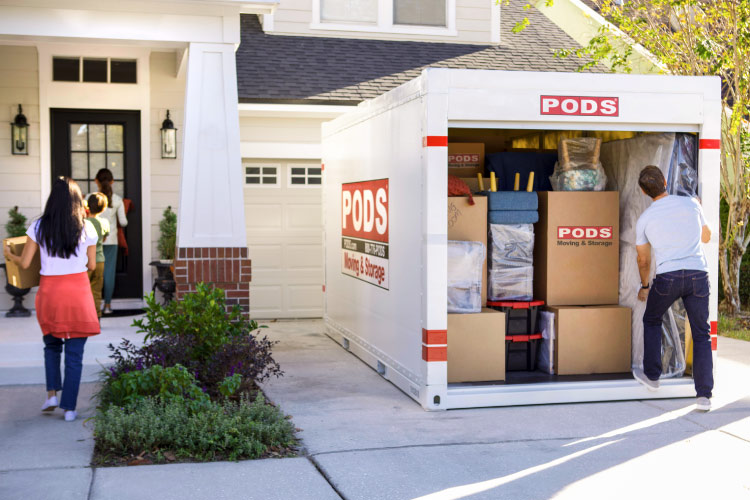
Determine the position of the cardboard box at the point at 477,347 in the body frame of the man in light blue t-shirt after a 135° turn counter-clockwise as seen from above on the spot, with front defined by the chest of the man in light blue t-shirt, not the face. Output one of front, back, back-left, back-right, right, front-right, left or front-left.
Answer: front-right

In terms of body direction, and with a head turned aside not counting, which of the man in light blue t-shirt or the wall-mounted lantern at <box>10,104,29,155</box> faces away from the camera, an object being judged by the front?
the man in light blue t-shirt

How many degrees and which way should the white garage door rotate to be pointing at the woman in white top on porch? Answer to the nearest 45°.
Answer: approximately 45° to its right

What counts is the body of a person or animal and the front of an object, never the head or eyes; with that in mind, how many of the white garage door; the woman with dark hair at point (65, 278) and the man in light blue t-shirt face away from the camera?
2

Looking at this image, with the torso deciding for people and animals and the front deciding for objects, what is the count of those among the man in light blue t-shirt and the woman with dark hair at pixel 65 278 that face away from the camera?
2

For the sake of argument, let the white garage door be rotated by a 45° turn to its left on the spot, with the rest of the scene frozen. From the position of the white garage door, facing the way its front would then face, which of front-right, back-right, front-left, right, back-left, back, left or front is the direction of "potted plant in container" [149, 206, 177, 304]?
right

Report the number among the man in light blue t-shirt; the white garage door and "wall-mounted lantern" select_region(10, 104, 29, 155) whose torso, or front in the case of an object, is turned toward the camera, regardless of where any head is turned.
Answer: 2

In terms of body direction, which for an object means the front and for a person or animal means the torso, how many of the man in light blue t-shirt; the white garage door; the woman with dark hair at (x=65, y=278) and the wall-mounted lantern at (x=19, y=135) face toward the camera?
2

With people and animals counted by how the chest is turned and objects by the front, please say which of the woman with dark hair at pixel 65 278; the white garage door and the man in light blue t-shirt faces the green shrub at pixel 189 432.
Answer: the white garage door

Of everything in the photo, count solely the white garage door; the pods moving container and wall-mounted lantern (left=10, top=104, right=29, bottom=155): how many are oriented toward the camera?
3

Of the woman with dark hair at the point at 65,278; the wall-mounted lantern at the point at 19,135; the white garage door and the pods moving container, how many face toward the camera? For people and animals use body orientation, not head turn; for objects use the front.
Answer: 3

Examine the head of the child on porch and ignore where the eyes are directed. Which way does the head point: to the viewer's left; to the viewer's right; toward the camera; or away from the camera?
away from the camera

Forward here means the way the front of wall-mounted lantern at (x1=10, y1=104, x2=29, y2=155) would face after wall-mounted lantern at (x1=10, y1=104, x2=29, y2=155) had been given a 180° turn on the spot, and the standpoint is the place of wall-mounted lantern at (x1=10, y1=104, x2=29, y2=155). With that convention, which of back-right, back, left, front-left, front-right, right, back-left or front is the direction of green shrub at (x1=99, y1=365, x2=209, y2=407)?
back

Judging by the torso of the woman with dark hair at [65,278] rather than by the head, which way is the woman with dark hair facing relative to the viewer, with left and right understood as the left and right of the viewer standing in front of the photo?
facing away from the viewer

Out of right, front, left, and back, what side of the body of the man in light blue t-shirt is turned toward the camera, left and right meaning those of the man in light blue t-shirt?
back
